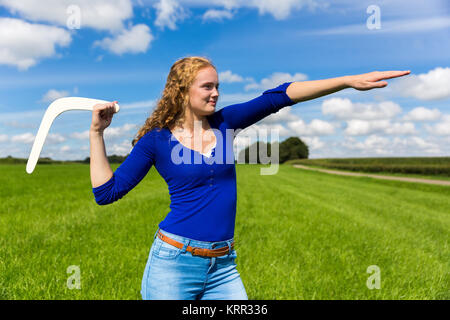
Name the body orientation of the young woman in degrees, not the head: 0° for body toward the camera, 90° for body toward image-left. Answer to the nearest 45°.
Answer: approximately 315°
